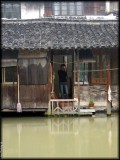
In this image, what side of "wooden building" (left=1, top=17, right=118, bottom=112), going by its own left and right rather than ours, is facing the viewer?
front

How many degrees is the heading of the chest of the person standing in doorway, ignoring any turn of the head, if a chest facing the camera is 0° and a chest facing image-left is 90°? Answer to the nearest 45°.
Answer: approximately 315°
